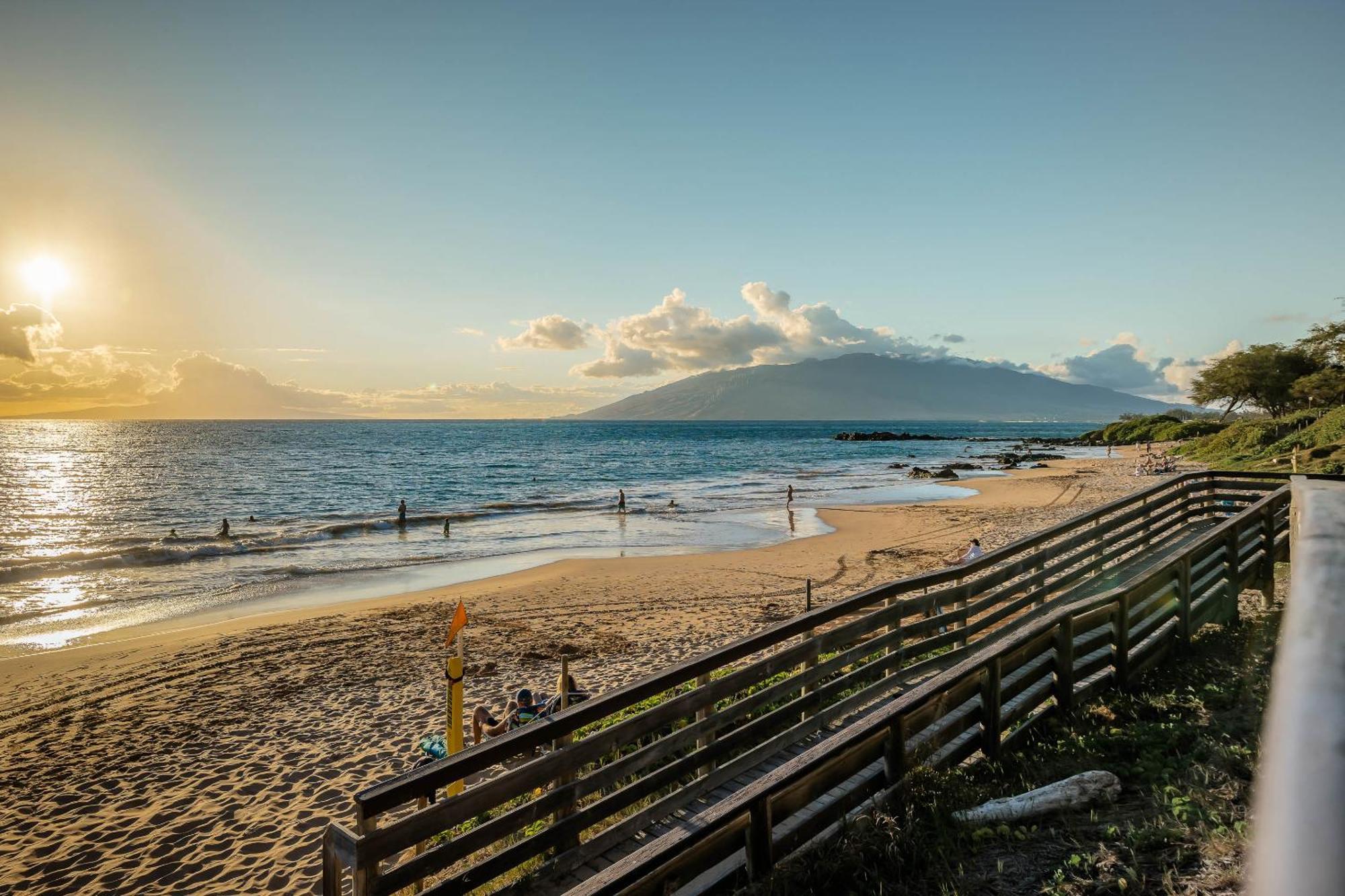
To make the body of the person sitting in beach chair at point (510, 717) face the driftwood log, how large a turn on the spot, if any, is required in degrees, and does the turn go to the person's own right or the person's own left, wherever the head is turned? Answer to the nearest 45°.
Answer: approximately 180°

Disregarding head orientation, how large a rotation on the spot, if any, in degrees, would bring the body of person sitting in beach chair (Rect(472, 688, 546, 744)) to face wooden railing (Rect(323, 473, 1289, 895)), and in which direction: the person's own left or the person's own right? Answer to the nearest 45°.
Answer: approximately 180°

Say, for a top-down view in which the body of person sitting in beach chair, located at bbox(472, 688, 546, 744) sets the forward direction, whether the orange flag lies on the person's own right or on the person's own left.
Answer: on the person's own left

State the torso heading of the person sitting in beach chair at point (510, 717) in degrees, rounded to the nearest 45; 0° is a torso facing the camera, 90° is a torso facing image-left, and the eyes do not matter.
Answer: approximately 135°
